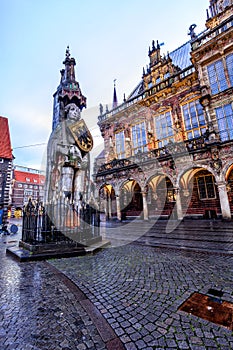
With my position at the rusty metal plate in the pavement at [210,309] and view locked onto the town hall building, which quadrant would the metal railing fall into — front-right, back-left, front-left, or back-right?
front-left

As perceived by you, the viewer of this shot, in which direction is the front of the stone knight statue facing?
facing the viewer and to the right of the viewer

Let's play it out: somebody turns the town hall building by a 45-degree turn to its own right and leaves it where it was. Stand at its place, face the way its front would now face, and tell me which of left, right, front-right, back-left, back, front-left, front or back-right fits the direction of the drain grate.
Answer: left

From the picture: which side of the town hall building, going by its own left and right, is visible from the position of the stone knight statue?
front

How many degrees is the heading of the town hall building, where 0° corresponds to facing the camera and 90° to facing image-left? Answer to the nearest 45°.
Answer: approximately 45°

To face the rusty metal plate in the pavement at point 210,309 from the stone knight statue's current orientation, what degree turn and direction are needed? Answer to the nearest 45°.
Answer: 0° — it already faces it

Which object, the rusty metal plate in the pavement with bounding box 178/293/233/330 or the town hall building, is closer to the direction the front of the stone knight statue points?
the rusty metal plate in the pavement

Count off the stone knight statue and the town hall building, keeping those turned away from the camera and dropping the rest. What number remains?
0

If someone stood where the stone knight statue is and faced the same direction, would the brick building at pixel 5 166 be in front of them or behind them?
behind

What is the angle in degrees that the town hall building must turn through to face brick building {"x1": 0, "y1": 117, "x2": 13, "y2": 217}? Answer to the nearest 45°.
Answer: approximately 45° to its right

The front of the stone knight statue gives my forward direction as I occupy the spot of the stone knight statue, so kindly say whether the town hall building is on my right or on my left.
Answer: on my left

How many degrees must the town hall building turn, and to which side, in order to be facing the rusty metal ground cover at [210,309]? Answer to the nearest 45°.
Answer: approximately 45° to its left
